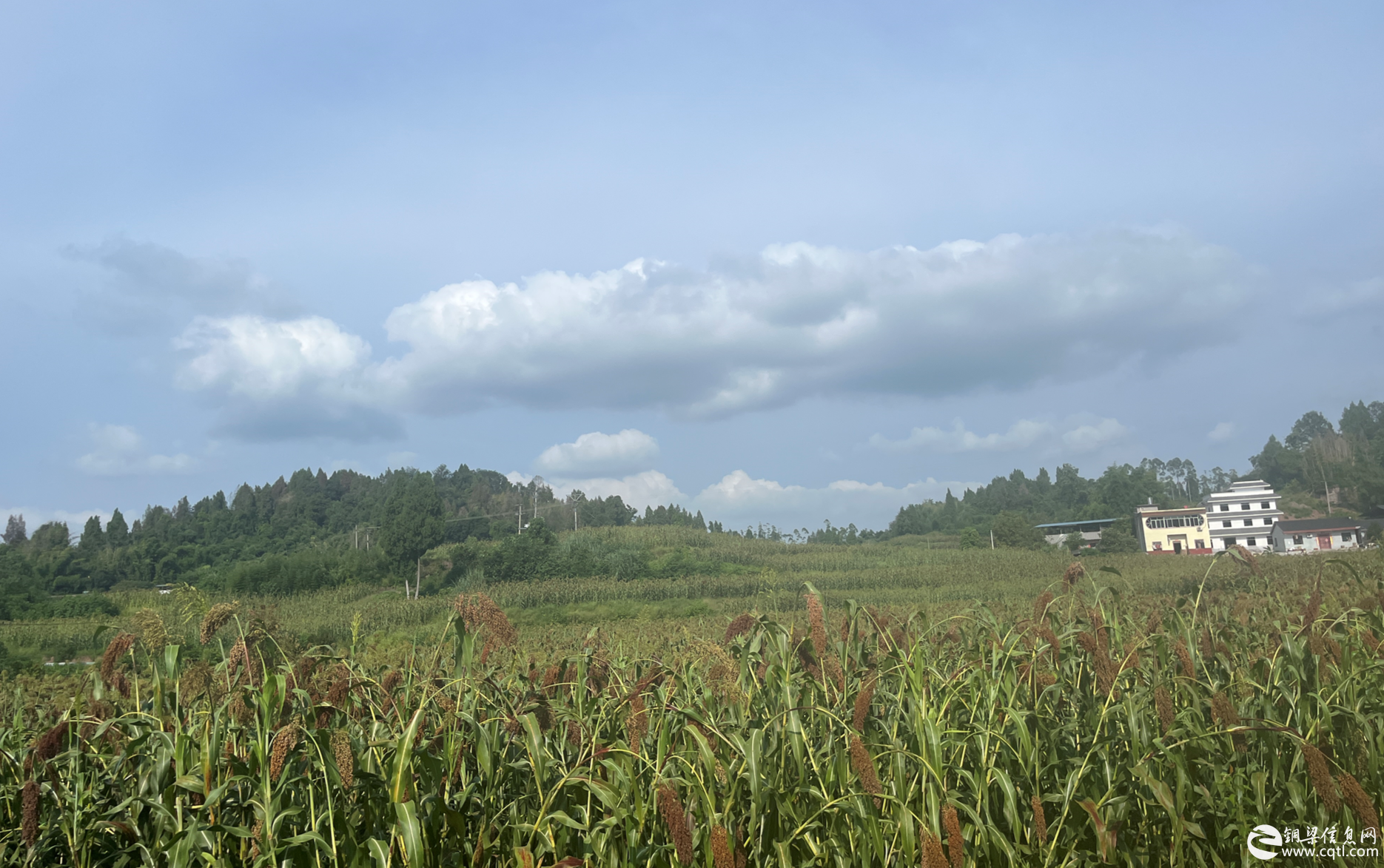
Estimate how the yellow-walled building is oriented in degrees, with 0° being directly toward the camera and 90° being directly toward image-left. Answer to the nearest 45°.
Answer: approximately 0°

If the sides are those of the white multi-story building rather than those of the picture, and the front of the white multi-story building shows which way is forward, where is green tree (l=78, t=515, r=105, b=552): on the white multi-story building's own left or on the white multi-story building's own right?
on the white multi-story building's own right

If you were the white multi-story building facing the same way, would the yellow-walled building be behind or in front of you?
in front

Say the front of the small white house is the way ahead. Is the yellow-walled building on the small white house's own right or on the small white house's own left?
on the small white house's own right

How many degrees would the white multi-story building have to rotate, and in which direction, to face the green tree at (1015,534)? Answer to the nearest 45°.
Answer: approximately 45° to its right

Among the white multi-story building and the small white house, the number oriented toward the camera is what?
2

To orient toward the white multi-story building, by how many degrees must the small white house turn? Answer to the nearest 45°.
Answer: approximately 135° to its right

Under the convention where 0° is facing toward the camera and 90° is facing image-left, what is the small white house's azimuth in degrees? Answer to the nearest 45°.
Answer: approximately 0°

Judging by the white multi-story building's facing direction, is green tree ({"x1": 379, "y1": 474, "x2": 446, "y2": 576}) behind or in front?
in front
